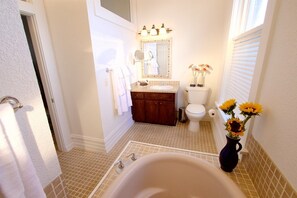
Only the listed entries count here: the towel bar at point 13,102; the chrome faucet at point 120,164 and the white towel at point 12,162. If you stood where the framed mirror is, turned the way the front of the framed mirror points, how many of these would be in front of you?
3

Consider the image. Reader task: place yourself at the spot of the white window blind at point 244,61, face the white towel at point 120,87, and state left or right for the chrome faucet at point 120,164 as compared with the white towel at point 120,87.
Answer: left

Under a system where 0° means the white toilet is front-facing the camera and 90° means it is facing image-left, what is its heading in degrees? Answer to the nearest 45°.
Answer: approximately 0°

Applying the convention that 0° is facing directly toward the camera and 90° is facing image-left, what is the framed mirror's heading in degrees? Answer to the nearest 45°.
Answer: approximately 0°

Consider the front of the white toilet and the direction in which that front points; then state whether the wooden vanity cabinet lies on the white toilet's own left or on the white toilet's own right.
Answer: on the white toilet's own right

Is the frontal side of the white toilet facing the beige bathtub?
yes

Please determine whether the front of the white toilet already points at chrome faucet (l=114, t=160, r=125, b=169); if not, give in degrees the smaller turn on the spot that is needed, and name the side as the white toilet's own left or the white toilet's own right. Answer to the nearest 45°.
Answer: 0° — it already faces it

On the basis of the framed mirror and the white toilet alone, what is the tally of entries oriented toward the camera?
2

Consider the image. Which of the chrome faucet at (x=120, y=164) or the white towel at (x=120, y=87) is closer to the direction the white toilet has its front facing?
the chrome faucet
